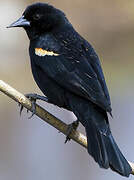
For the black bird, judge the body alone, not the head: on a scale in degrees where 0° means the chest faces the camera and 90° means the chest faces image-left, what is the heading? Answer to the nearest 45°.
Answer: approximately 90°
